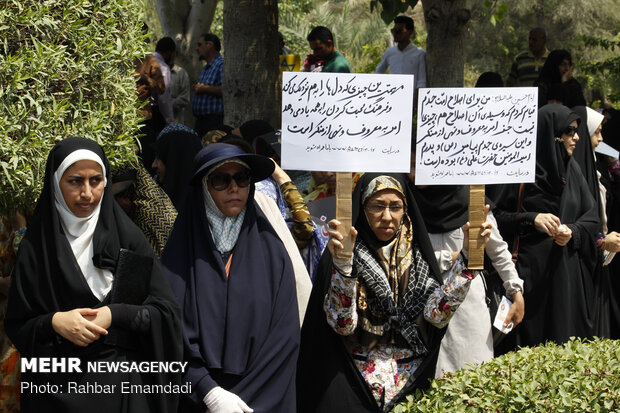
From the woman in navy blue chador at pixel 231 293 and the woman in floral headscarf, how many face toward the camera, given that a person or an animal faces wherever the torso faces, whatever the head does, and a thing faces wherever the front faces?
2

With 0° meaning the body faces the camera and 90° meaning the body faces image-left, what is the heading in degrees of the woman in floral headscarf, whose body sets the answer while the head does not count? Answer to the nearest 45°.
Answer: approximately 0°

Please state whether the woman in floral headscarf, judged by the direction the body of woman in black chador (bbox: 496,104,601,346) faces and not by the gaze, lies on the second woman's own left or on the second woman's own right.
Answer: on the second woman's own right

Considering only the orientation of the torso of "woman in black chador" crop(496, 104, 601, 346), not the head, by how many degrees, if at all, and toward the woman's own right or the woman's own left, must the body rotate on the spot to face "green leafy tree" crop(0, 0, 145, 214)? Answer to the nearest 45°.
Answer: approximately 90° to the woman's own right

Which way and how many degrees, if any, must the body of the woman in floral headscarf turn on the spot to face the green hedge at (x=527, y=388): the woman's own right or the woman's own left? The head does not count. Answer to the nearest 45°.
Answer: approximately 90° to the woman's own left

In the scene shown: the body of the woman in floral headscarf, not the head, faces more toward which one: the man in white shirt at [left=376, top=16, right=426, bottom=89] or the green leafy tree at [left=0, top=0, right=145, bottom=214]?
the green leafy tree

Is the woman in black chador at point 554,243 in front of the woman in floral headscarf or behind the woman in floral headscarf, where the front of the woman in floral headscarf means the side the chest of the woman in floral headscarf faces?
behind

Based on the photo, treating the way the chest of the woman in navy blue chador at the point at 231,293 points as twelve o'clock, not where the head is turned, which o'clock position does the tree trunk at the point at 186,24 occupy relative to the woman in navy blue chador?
The tree trunk is roughly at 6 o'clock from the woman in navy blue chador.
